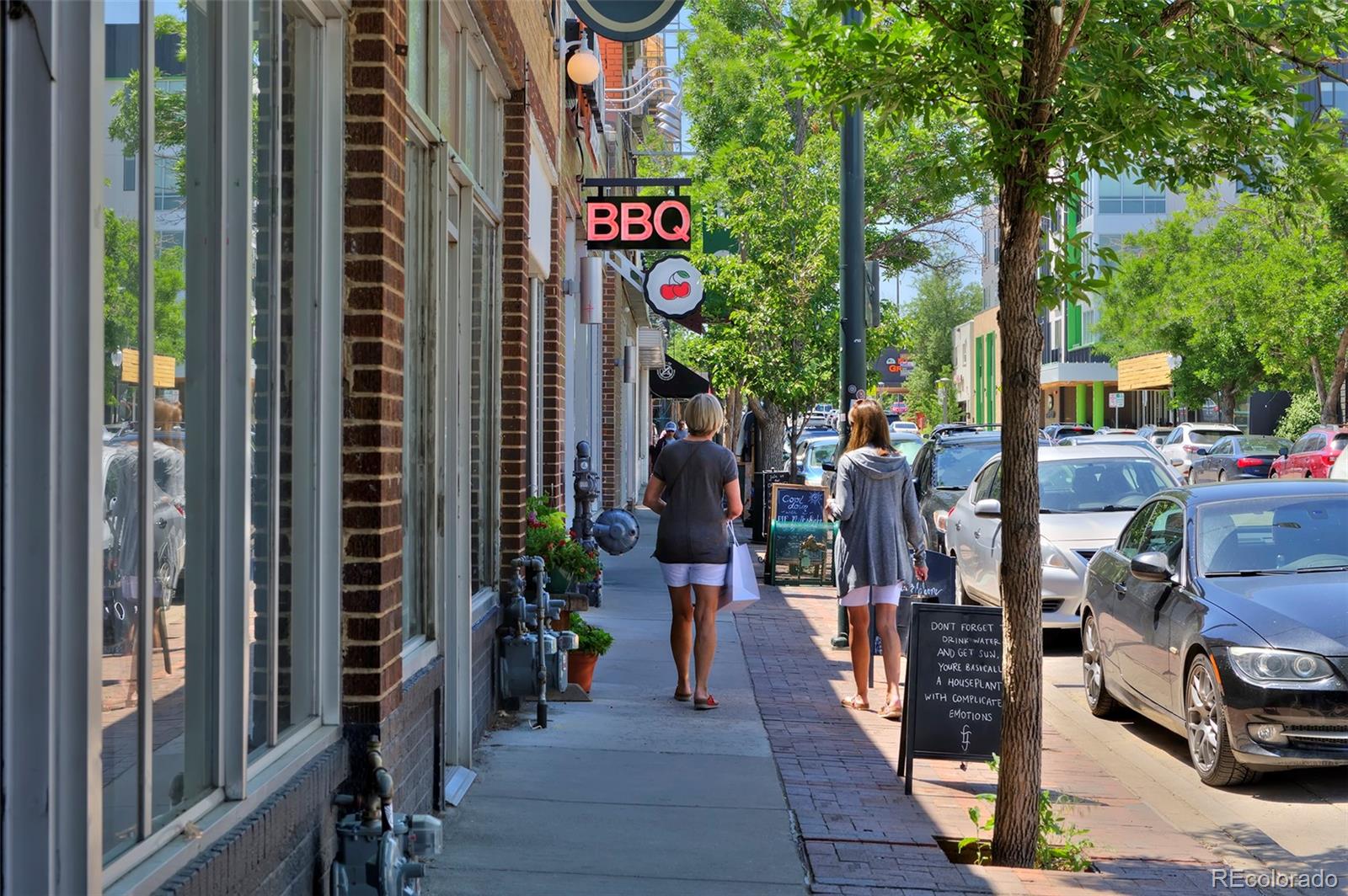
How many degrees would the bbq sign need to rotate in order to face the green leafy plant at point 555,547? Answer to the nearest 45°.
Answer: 0° — it already faces it

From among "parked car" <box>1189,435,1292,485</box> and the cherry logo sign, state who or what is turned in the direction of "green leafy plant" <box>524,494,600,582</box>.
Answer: the cherry logo sign

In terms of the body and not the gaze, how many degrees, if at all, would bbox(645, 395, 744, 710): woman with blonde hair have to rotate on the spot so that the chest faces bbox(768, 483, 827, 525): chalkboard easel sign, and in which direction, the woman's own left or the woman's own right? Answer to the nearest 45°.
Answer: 0° — they already face it

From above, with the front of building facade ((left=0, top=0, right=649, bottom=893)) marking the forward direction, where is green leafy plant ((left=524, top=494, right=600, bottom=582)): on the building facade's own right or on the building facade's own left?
on the building facade's own left

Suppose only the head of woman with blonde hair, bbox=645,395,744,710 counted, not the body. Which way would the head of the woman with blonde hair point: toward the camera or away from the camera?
away from the camera

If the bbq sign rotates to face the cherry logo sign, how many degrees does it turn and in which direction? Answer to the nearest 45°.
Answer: approximately 180°

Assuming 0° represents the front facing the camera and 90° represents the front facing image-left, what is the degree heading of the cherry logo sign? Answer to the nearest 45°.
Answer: approximately 0°

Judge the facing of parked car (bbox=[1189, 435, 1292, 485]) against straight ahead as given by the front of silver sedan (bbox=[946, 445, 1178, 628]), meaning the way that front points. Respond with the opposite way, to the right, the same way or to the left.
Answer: the opposite way

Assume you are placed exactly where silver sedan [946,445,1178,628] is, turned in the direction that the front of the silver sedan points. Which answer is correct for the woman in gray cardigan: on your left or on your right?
on your right

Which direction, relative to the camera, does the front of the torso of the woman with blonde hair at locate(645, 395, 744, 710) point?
away from the camera

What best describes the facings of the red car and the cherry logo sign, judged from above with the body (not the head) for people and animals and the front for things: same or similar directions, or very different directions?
very different directions

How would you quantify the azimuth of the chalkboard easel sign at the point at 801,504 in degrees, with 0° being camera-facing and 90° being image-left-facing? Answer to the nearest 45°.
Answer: approximately 0°
